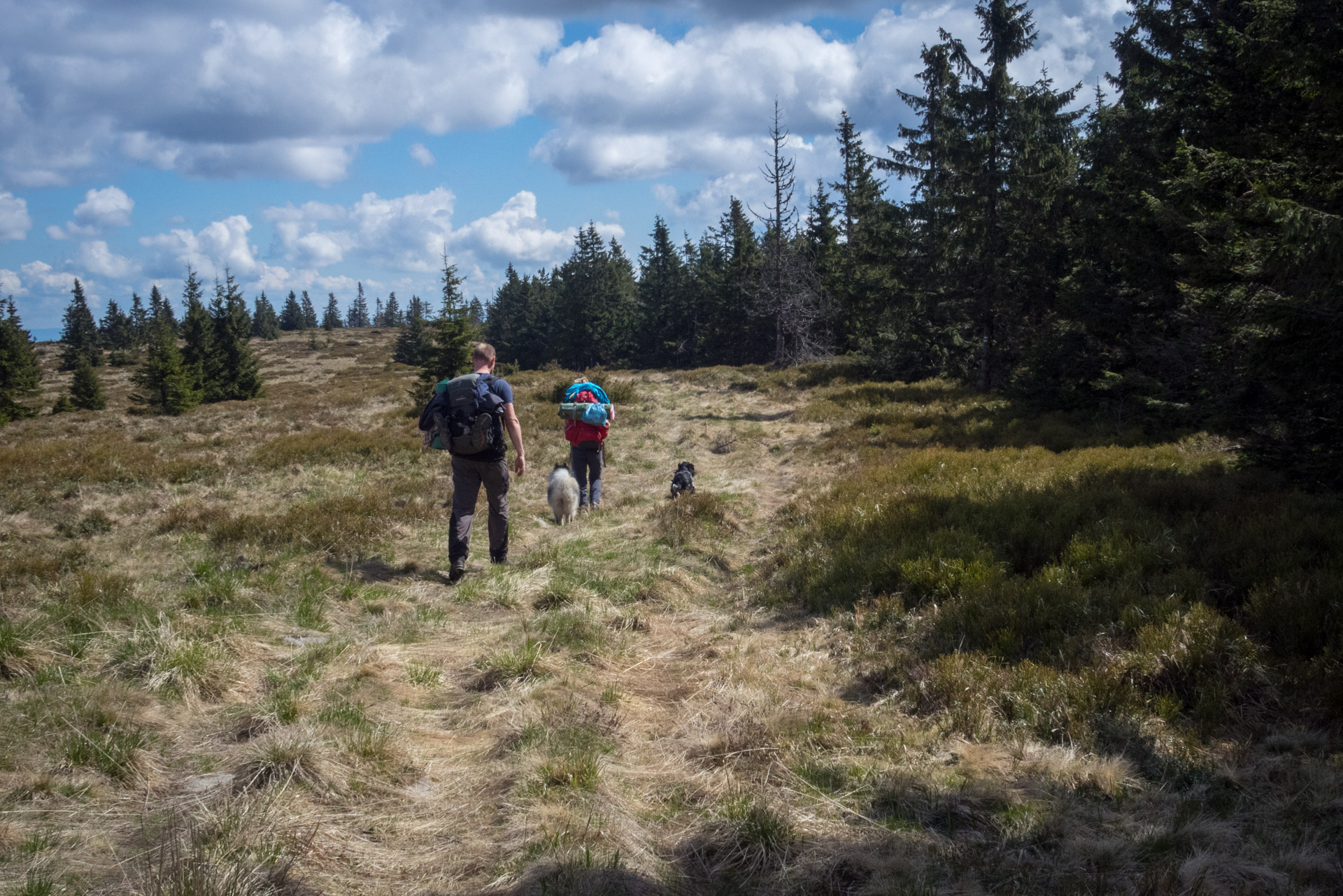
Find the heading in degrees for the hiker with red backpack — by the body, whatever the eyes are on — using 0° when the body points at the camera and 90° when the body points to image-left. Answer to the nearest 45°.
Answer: approximately 180°

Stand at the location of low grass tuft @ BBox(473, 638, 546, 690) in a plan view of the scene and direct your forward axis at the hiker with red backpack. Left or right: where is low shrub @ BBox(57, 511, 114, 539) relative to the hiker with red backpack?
left

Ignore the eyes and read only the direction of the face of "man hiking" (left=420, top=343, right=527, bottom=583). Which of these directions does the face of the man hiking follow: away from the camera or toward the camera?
away from the camera

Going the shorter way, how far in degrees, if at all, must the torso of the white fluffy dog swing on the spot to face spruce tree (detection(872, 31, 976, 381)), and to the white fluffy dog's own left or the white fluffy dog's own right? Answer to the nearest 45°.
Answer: approximately 45° to the white fluffy dog's own right

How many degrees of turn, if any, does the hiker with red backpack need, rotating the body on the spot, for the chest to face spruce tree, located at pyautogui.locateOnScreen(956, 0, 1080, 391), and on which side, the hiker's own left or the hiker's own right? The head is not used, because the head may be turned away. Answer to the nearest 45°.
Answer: approximately 45° to the hiker's own right

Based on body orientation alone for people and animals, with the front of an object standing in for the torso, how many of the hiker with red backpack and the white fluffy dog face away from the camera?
2

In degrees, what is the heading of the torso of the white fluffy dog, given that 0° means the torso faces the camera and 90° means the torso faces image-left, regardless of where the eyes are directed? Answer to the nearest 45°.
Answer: approximately 180°

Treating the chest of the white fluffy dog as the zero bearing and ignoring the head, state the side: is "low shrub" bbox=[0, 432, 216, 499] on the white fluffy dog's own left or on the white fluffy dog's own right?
on the white fluffy dog's own left

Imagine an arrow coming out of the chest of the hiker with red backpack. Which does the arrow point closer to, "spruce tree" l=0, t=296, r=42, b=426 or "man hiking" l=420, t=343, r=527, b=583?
the spruce tree

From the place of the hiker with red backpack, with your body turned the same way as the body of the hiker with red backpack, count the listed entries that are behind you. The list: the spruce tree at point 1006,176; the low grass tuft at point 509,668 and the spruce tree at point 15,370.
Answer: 1
